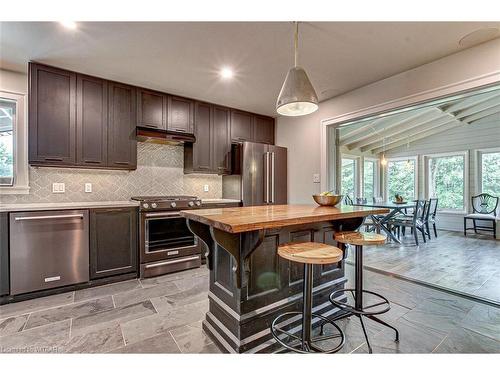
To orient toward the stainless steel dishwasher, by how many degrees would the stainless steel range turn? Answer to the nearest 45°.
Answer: approximately 135° to its right

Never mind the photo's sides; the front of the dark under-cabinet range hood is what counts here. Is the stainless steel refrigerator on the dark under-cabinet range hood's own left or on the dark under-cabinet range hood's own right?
on the dark under-cabinet range hood's own left

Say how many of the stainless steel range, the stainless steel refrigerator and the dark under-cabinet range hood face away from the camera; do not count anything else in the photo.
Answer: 0

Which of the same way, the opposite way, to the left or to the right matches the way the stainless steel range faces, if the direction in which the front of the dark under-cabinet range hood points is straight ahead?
the same way

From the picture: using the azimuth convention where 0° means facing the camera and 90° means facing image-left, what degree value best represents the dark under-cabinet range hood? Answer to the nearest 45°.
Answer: approximately 315°

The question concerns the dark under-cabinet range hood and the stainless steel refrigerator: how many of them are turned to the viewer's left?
0

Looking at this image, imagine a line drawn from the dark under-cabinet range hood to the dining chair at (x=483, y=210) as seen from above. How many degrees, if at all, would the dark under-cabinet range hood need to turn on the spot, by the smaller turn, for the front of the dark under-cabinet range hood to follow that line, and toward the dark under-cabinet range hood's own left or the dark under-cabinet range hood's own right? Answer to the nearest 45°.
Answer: approximately 45° to the dark under-cabinet range hood's own left

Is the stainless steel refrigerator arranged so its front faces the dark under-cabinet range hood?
no

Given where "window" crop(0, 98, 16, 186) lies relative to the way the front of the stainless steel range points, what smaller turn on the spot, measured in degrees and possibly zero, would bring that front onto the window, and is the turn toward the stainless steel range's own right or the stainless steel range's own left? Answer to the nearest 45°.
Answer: approximately 135° to the stainless steel range's own right

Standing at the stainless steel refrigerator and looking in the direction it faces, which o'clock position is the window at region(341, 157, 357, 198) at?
The window is roughly at 9 o'clock from the stainless steel refrigerator.

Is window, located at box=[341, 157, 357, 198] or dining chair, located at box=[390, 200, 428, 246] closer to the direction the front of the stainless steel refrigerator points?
the dining chair

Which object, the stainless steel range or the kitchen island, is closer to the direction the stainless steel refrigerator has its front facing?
the kitchen island

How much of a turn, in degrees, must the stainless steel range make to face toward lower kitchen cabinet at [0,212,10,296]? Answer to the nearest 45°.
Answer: approximately 135° to its right

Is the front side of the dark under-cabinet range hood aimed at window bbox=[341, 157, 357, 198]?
no

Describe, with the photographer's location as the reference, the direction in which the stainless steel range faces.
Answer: facing the viewer and to the right of the viewer

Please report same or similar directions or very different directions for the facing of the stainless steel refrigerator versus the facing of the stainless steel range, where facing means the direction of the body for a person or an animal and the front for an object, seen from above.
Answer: same or similar directions

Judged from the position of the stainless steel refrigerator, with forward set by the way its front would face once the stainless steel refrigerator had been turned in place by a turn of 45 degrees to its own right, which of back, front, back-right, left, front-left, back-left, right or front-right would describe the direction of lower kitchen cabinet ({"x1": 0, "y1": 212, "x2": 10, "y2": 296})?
front-right

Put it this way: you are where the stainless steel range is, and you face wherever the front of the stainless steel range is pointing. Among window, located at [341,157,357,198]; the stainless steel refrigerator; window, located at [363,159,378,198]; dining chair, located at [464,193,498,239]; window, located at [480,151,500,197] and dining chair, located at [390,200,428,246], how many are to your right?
0
